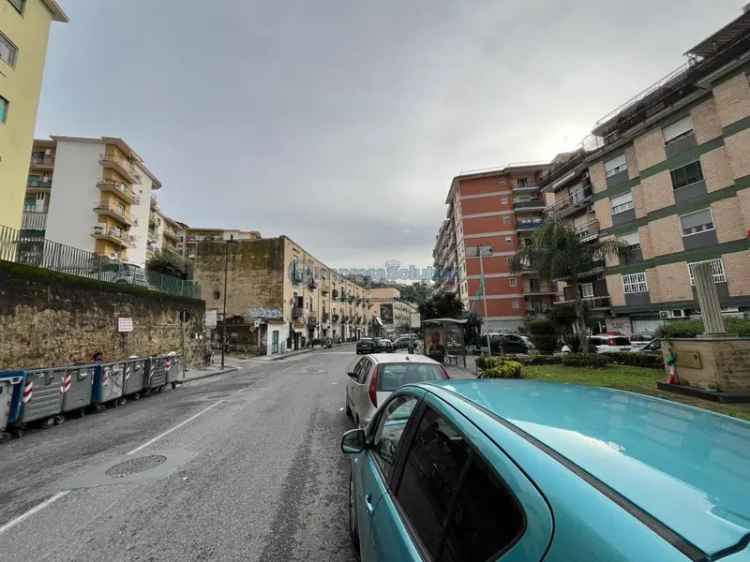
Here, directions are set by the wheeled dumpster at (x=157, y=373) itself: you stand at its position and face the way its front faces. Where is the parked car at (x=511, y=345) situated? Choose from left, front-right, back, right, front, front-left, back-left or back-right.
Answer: front-left

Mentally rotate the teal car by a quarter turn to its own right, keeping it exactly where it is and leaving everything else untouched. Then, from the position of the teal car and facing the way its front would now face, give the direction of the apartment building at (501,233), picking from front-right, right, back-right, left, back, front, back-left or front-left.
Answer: front-left

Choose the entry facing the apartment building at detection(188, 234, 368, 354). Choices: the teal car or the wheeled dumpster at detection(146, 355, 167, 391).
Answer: the teal car

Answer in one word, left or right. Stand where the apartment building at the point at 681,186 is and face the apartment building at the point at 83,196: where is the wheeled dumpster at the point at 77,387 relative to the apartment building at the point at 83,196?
left

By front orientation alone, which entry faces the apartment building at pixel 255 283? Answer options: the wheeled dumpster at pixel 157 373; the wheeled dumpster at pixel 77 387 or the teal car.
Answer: the teal car

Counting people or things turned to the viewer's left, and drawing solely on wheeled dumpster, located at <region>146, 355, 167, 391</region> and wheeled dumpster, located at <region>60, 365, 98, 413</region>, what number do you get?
0

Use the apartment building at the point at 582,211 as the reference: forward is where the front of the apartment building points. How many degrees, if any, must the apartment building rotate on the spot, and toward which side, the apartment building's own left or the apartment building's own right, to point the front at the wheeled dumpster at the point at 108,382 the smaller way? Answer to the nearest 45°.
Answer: approximately 45° to the apartment building's own left

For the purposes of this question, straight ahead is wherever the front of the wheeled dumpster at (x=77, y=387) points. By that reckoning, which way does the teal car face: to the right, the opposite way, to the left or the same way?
to the left

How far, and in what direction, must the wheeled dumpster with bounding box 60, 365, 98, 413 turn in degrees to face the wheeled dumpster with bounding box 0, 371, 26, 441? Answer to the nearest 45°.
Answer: approximately 90° to its right

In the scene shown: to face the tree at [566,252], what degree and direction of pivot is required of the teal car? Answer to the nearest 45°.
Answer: approximately 45° to its right

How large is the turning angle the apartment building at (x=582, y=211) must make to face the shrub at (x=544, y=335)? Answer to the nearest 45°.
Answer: approximately 45° to its left

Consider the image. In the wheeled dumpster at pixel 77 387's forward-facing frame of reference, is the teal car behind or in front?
in front

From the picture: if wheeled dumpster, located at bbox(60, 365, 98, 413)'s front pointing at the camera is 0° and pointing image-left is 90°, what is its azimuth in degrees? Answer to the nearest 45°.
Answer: approximately 315°

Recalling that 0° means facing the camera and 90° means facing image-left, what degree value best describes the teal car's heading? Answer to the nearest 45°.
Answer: approximately 135°

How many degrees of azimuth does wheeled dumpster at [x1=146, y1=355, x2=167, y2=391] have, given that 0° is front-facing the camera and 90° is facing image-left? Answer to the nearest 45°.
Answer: approximately 315°

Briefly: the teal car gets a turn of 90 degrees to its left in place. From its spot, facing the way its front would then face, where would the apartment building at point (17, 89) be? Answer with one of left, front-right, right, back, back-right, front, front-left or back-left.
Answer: front-right
